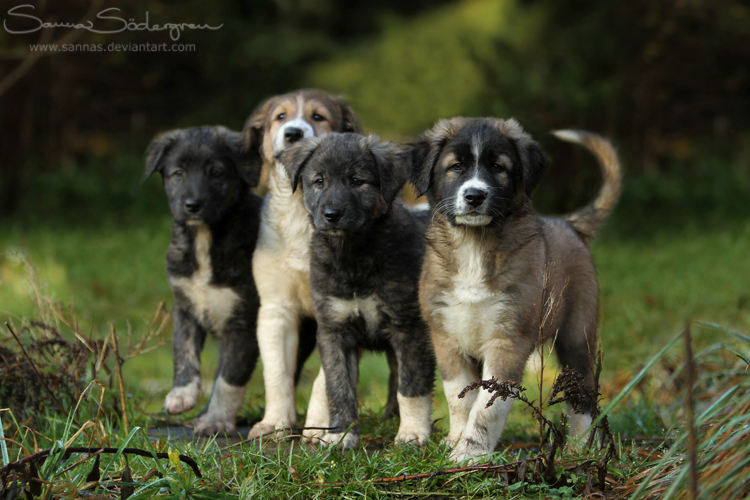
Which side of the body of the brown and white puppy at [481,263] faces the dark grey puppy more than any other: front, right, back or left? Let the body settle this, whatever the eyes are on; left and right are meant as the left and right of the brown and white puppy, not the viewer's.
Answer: right

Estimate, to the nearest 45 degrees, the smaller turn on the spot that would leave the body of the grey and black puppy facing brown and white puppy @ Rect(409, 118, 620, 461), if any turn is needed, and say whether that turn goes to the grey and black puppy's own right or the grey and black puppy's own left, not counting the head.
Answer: approximately 45° to the grey and black puppy's own left

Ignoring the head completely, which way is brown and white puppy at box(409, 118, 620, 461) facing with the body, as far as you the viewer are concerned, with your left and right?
facing the viewer and to the left of the viewer

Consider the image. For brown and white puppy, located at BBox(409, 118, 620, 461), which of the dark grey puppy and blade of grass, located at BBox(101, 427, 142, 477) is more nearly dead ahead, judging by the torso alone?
the blade of grass

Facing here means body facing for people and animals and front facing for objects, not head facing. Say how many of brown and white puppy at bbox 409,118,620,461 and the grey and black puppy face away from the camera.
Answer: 0

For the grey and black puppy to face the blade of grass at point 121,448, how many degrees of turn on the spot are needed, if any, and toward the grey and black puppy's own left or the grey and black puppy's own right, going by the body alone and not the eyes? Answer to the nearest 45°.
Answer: approximately 45° to the grey and black puppy's own right

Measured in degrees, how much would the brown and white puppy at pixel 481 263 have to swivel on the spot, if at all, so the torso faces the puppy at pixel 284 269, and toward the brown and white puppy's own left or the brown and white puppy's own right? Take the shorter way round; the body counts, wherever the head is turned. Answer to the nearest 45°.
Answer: approximately 90° to the brown and white puppy's own right

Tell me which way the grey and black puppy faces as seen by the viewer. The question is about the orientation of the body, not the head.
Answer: toward the camera

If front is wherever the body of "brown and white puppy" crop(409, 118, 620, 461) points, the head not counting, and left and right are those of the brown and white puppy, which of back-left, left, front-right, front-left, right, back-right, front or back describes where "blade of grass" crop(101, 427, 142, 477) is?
front
